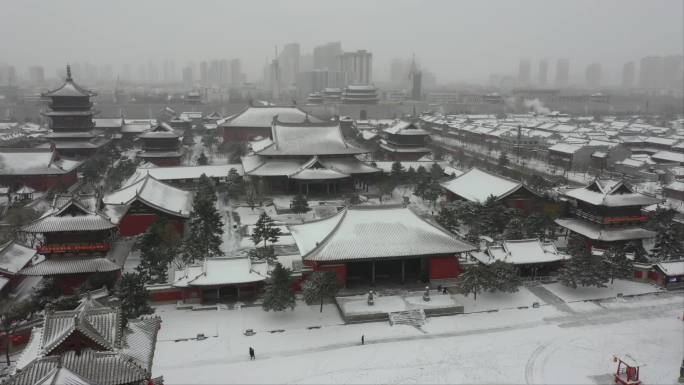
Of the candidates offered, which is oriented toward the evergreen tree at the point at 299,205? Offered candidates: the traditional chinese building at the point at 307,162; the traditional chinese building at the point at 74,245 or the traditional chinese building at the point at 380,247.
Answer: the traditional chinese building at the point at 307,162

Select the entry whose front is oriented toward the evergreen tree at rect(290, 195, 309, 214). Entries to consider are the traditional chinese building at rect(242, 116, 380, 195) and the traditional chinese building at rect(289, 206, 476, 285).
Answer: the traditional chinese building at rect(242, 116, 380, 195)

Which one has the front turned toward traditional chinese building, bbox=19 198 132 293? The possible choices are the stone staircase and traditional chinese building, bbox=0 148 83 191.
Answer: traditional chinese building, bbox=0 148 83 191

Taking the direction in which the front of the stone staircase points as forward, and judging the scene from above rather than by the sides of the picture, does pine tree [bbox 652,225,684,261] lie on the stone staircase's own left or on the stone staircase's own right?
on the stone staircase's own left

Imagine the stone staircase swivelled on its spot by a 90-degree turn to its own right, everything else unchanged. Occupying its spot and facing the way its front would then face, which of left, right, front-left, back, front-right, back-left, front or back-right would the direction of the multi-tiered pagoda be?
front-right

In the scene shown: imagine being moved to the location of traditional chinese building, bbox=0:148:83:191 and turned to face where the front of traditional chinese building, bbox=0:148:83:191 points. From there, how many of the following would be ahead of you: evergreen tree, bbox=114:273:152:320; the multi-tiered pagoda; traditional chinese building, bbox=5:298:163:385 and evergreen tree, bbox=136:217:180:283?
3

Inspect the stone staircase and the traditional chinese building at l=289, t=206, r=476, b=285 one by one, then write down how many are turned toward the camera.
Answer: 2

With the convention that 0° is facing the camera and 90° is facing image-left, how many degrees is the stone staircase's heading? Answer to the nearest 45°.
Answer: approximately 0°

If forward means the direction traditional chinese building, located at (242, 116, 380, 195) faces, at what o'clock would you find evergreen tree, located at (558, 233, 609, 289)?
The evergreen tree is roughly at 11 o'clock from the traditional chinese building.

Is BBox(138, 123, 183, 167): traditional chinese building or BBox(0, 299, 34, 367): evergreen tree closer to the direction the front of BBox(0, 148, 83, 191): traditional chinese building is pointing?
the evergreen tree

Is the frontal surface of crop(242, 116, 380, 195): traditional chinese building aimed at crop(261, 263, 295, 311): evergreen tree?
yes
